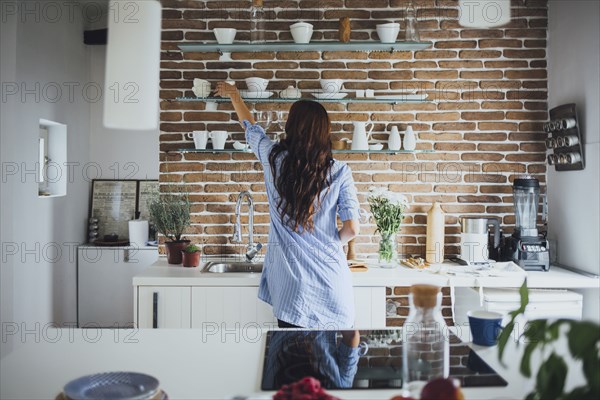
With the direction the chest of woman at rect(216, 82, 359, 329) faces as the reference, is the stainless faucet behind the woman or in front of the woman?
in front

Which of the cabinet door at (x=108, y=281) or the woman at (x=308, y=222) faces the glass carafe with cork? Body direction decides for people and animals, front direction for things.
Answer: the cabinet door

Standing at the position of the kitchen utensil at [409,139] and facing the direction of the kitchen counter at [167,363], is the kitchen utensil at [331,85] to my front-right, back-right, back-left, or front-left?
front-right

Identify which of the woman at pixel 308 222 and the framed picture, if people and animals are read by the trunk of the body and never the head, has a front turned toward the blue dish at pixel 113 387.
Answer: the framed picture

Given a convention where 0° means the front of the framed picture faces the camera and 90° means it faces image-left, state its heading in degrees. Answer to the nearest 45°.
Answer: approximately 0°

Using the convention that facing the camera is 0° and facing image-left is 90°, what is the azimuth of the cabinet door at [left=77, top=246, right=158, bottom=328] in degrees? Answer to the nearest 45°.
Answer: approximately 0°

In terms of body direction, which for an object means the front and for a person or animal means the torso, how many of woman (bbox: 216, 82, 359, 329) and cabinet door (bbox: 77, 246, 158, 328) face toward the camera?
1

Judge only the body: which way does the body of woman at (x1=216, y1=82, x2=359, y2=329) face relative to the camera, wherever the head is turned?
away from the camera

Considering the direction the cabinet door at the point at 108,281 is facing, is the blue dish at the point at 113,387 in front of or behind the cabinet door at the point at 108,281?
in front

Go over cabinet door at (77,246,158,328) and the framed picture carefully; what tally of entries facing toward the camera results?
2

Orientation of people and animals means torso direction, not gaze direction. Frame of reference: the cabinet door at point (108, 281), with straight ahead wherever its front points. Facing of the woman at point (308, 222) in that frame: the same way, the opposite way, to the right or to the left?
the opposite way

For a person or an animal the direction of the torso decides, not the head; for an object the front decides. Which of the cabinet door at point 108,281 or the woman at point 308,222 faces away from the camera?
the woman

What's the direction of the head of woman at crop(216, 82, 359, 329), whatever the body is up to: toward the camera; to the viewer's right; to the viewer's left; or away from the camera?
away from the camera

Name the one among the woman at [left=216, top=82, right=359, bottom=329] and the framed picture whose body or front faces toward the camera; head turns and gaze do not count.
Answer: the framed picture

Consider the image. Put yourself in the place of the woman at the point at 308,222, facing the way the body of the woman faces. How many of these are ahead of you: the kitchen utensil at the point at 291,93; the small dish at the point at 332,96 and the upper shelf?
3

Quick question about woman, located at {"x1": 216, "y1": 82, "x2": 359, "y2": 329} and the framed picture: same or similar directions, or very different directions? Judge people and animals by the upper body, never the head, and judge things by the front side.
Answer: very different directions
